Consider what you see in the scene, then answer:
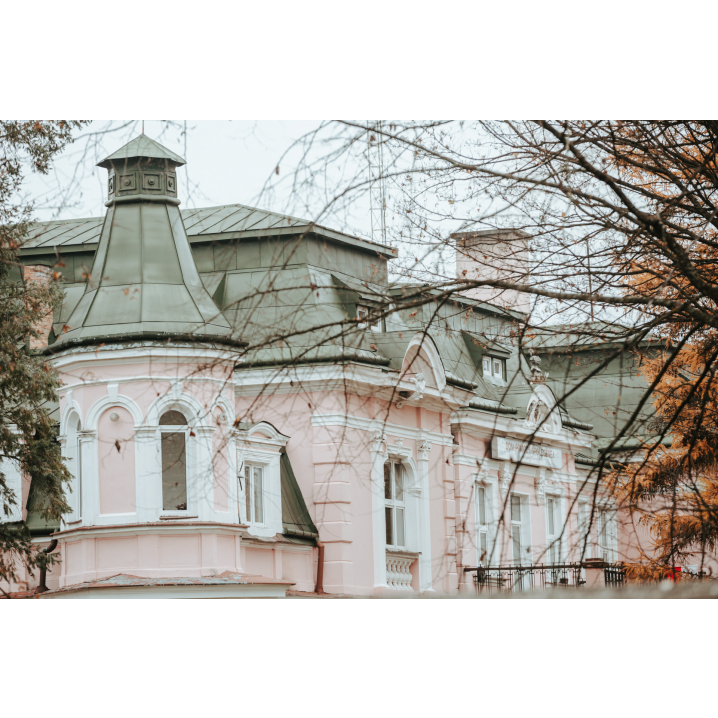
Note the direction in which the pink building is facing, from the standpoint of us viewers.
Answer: facing the viewer and to the right of the viewer
